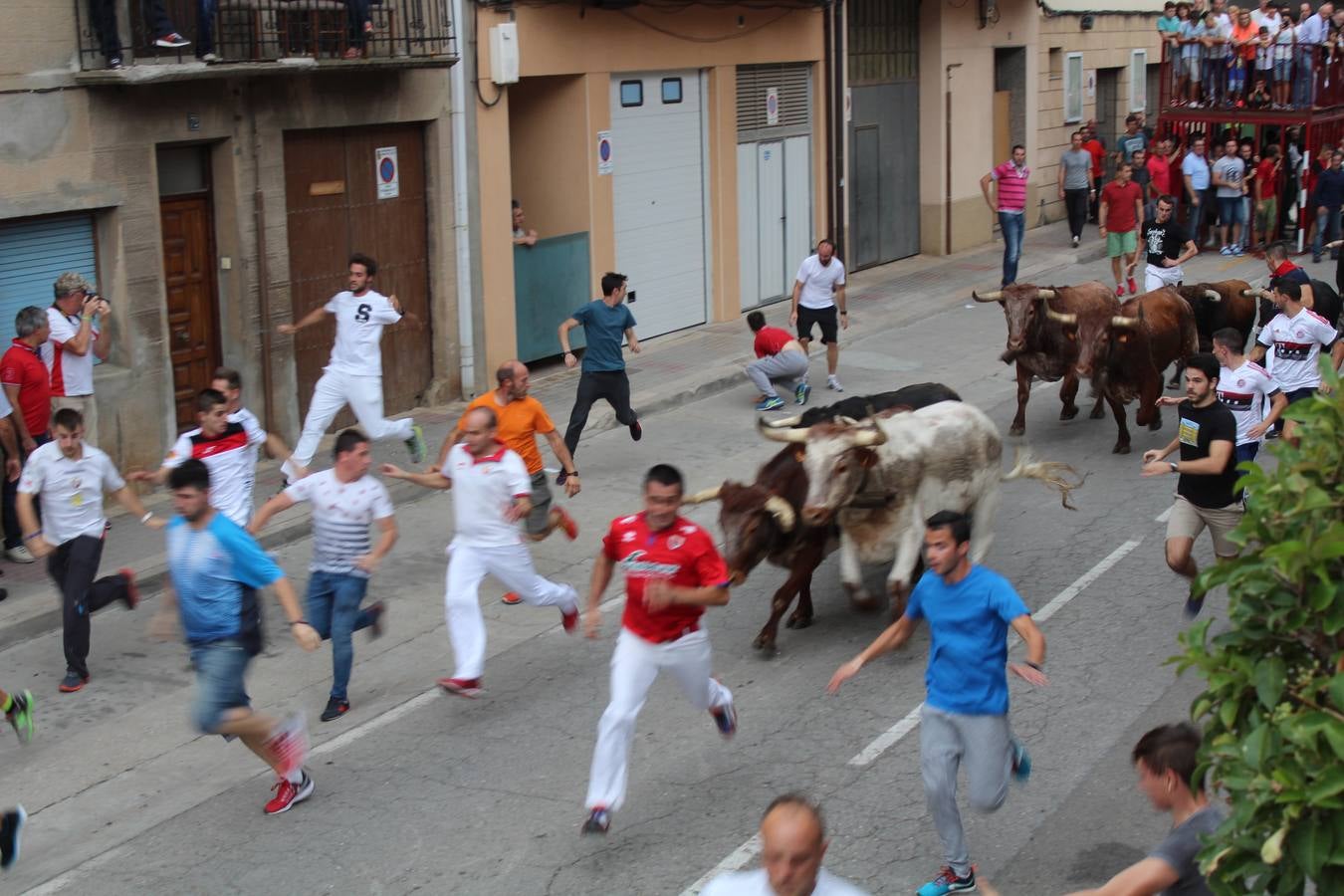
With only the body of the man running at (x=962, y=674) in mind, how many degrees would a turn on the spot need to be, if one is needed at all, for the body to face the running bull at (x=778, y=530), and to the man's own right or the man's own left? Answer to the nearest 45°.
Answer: approximately 135° to the man's own right

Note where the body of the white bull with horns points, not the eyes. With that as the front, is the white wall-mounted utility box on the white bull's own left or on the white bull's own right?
on the white bull's own right

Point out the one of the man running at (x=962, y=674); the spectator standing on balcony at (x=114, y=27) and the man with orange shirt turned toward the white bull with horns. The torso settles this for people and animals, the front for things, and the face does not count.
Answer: the spectator standing on balcony

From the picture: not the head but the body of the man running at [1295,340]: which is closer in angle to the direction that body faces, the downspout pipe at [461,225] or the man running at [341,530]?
the man running

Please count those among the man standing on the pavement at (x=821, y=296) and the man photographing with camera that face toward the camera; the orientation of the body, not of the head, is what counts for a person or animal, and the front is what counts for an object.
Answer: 1

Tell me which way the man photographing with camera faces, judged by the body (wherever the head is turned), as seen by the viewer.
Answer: to the viewer's right

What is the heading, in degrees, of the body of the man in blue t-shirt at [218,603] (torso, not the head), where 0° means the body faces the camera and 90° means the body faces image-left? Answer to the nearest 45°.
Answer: approximately 45°

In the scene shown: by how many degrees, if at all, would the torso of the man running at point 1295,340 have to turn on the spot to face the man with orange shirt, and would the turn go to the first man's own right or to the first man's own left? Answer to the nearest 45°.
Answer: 0° — they already face them

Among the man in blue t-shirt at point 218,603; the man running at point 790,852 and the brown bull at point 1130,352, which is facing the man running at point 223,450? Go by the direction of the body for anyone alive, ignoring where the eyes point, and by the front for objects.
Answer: the brown bull
